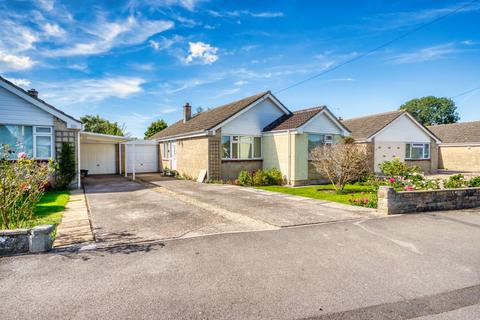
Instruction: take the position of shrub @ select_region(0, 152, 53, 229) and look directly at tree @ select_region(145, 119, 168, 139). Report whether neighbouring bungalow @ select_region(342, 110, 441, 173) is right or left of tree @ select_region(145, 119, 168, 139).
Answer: right

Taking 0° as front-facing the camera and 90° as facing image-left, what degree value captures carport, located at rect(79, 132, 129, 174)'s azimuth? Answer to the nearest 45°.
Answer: approximately 0°

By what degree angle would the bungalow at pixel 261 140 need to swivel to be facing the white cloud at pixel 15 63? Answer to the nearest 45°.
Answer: approximately 135° to its right

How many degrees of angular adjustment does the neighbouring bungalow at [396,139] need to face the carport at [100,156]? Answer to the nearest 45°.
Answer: approximately 90° to its right

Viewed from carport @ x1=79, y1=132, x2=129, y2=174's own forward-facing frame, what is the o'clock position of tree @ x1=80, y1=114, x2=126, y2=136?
The tree is roughly at 6 o'clock from the carport.

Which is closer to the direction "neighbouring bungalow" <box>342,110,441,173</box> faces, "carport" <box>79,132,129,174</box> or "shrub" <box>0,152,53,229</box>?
the shrub

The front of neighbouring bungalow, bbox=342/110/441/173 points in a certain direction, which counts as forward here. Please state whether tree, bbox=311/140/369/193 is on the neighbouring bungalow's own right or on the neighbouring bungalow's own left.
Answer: on the neighbouring bungalow's own right
